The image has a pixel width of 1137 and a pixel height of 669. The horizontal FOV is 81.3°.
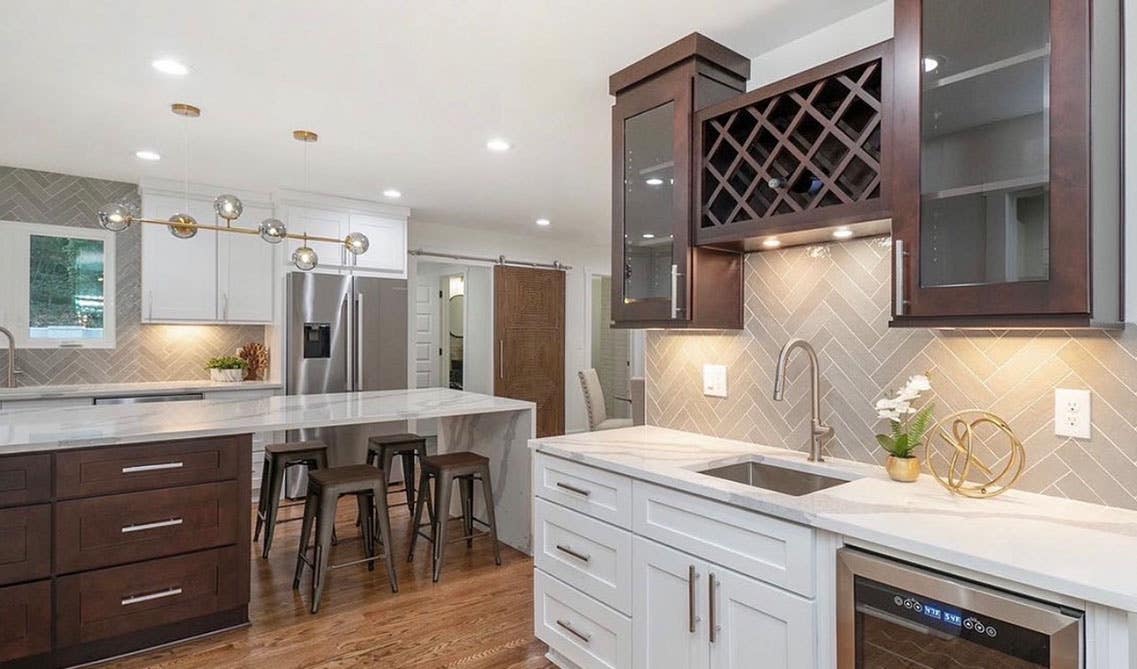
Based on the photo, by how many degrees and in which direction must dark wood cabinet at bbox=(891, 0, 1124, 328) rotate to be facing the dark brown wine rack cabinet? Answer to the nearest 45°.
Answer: approximately 90° to its right
